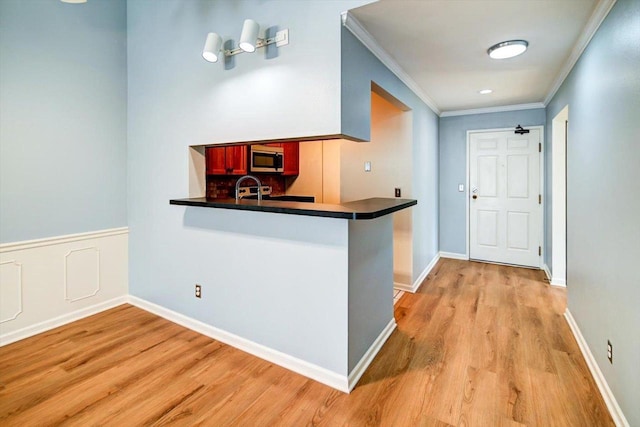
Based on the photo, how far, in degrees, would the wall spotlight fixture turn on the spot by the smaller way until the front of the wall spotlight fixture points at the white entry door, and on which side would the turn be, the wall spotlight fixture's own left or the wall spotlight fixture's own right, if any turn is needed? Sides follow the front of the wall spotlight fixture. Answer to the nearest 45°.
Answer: approximately 180°

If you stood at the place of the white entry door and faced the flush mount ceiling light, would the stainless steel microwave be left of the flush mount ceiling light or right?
right

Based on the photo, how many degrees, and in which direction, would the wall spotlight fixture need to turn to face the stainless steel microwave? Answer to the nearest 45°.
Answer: approximately 135° to its right

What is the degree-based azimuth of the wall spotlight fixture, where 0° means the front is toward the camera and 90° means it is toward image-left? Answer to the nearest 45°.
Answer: approximately 45°
